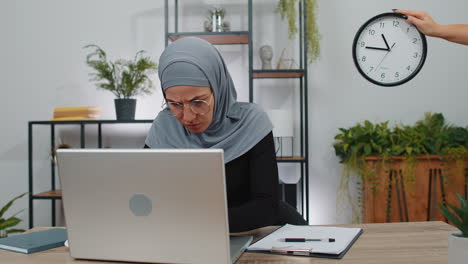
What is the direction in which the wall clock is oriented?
toward the camera

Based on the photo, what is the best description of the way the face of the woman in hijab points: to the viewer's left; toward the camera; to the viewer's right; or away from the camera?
toward the camera

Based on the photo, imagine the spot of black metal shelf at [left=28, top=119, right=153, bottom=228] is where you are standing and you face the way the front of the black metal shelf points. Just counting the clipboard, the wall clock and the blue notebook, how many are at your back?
0

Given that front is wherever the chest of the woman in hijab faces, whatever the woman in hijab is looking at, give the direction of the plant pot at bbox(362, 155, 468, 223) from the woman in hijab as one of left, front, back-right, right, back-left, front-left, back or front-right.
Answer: back

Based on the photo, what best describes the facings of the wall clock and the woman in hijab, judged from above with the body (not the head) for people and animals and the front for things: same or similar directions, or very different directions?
same or similar directions

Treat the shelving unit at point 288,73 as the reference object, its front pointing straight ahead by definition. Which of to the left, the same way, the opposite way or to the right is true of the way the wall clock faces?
the same way

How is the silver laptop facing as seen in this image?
away from the camera

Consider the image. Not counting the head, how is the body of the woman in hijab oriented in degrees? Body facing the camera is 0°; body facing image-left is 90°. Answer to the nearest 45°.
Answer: approximately 45°

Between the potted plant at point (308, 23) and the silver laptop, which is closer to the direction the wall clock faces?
the silver laptop

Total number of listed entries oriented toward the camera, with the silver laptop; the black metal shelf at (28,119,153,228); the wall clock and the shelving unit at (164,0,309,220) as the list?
3

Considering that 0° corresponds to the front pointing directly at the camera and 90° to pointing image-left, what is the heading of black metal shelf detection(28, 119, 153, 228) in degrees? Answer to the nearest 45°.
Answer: approximately 0°

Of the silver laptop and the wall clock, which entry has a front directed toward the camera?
the wall clock

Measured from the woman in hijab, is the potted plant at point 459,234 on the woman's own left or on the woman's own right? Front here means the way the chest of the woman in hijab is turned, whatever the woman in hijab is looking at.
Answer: on the woman's own left

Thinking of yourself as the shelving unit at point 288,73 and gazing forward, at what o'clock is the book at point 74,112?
The book is roughly at 3 o'clock from the shelving unit.

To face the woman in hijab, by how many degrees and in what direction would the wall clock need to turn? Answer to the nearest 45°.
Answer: approximately 90° to its right

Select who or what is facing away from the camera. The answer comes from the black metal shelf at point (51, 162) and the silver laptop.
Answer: the silver laptop

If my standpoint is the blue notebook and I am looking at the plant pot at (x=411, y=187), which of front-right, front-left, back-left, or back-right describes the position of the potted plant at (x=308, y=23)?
front-left

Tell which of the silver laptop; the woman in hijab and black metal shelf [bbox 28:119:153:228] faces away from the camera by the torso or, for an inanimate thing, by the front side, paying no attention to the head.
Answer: the silver laptop

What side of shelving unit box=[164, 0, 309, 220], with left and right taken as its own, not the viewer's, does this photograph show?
front
